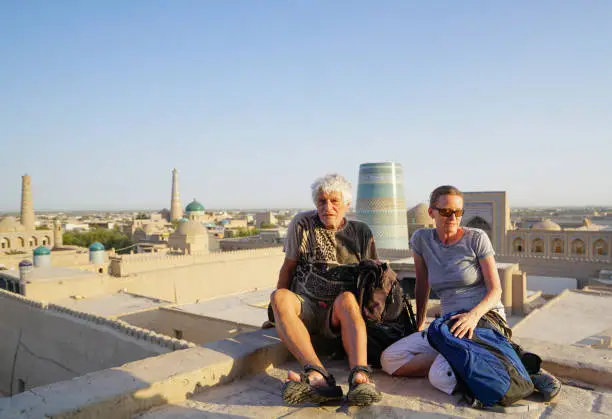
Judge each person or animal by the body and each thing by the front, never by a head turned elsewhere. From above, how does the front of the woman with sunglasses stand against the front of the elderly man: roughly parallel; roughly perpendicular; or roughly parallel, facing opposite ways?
roughly parallel

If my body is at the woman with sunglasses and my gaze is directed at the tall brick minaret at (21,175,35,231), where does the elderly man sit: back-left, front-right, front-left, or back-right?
front-left

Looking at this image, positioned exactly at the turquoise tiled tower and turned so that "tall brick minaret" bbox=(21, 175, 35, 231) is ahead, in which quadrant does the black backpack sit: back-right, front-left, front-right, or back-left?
back-left

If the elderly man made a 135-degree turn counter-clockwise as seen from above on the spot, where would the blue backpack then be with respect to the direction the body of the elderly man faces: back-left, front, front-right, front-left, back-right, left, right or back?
right

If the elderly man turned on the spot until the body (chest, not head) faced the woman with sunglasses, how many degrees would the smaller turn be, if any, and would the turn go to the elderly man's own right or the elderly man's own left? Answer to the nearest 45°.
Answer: approximately 90° to the elderly man's own left

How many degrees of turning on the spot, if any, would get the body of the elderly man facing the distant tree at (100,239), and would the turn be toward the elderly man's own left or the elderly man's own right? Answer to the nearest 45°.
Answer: approximately 135° to the elderly man's own right

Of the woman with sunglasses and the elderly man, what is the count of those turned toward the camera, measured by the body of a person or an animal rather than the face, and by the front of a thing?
2

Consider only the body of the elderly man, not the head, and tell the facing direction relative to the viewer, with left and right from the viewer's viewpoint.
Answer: facing the viewer

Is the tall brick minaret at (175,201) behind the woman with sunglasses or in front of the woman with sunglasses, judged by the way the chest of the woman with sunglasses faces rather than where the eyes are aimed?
behind

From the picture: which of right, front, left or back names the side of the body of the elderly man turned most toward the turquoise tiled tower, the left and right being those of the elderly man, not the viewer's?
back

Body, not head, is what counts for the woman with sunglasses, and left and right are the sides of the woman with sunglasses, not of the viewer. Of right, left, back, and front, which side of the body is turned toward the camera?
front

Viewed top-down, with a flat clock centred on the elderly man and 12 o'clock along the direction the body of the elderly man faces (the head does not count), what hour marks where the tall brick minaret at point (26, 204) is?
The tall brick minaret is roughly at 5 o'clock from the elderly man.
